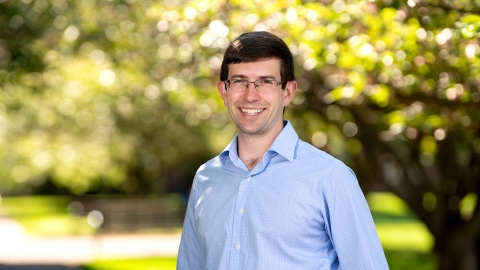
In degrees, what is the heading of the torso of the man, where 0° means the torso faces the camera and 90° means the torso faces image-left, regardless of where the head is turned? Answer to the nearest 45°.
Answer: approximately 45°

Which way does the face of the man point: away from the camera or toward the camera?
toward the camera
